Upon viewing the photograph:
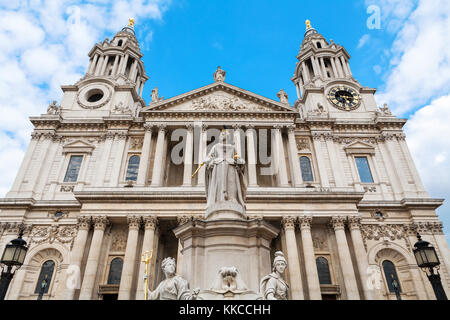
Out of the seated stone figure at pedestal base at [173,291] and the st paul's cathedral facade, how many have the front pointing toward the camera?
2

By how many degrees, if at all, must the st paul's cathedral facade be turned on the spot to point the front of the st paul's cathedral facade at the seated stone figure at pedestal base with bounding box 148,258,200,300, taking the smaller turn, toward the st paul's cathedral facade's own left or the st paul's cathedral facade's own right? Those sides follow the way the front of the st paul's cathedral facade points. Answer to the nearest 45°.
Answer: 0° — it already faces it

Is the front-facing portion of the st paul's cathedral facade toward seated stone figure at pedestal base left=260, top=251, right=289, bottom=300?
yes

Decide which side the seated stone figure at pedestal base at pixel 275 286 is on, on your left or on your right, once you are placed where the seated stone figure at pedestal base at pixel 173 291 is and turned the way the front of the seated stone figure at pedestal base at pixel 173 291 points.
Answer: on your left

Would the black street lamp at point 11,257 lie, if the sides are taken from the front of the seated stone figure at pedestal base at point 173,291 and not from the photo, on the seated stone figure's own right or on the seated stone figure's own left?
on the seated stone figure's own right

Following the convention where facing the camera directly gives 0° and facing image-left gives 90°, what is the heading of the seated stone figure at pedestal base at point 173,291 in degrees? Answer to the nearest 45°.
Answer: approximately 0°

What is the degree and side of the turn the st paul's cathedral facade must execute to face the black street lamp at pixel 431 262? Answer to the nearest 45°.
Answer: approximately 45° to its left

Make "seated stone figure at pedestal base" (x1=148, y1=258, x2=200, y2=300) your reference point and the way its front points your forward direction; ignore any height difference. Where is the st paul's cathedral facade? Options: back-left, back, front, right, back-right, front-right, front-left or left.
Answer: back

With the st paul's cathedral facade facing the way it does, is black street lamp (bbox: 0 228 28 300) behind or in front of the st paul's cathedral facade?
in front

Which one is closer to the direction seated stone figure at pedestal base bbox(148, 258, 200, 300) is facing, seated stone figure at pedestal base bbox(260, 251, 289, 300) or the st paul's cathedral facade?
the seated stone figure at pedestal base
